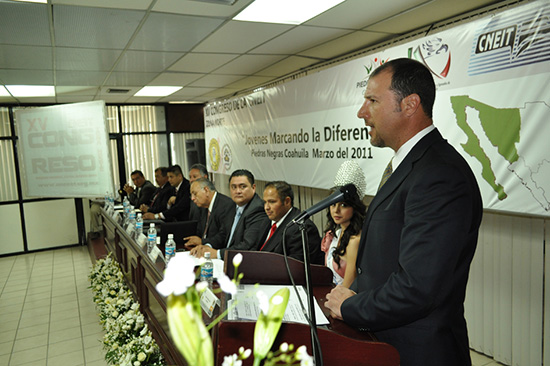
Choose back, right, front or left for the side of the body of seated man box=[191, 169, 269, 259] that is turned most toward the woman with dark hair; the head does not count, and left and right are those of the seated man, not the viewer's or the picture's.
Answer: left

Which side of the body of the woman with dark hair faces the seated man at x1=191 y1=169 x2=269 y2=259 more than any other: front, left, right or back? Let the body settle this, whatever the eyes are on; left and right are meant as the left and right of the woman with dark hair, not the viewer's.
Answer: right

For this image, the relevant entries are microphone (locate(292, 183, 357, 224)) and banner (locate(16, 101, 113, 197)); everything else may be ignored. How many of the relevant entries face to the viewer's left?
0

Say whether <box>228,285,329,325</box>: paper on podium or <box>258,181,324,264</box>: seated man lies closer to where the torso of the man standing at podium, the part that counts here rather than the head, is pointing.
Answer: the paper on podium

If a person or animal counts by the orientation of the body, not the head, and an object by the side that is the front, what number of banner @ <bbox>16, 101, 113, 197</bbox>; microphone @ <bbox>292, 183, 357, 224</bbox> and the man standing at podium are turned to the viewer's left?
1

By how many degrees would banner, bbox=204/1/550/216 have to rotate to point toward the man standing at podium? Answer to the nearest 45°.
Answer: approximately 45° to its left

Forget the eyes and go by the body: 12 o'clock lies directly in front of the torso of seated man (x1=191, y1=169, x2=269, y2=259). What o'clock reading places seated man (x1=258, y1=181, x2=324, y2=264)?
seated man (x1=258, y1=181, x2=324, y2=264) is roughly at 10 o'clock from seated man (x1=191, y1=169, x2=269, y2=259).

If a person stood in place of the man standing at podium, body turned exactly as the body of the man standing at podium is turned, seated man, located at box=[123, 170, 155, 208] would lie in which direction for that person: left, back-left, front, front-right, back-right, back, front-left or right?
front-right

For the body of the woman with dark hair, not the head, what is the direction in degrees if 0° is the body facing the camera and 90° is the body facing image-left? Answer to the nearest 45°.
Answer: approximately 45°

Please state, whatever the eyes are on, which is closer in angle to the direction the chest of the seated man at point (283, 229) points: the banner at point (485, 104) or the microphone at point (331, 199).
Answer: the microphone

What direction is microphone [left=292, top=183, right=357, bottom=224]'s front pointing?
to the viewer's right

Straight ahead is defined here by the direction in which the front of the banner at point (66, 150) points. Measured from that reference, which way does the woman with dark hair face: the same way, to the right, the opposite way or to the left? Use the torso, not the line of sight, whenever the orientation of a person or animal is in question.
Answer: to the right

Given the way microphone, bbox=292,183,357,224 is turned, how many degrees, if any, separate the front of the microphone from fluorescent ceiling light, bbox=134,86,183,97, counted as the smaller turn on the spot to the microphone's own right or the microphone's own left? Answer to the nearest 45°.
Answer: approximately 135° to the microphone's own left

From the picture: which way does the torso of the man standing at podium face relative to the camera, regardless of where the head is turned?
to the viewer's left
